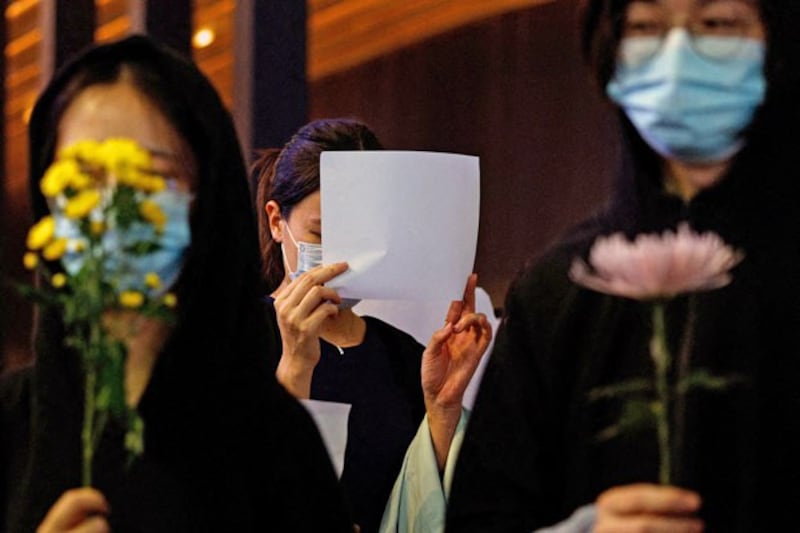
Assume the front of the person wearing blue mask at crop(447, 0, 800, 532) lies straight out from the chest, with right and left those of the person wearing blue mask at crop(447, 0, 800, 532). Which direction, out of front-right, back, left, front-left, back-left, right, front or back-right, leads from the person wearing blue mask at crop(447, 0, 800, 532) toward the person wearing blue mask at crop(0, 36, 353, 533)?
right

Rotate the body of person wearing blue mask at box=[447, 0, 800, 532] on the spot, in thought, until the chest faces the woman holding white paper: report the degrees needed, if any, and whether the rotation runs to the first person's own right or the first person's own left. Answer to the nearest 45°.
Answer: approximately 135° to the first person's own right

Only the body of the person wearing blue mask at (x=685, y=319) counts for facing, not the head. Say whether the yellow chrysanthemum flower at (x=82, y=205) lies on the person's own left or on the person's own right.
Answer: on the person's own right

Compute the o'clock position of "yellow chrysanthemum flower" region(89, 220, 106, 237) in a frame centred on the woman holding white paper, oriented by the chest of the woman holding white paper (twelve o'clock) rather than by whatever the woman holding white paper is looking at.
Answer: The yellow chrysanthemum flower is roughly at 2 o'clock from the woman holding white paper.

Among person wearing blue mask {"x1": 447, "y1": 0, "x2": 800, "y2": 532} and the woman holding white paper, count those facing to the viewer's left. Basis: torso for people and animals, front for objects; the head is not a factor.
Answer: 0

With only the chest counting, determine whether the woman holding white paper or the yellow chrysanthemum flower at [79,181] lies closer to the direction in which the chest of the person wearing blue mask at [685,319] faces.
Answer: the yellow chrysanthemum flower

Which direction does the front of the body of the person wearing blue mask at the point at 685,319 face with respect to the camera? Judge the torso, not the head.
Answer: toward the camera

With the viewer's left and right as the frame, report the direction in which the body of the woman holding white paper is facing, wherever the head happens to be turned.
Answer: facing the viewer and to the right of the viewer

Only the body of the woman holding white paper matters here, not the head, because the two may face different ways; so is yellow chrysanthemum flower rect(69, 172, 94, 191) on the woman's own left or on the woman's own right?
on the woman's own right
